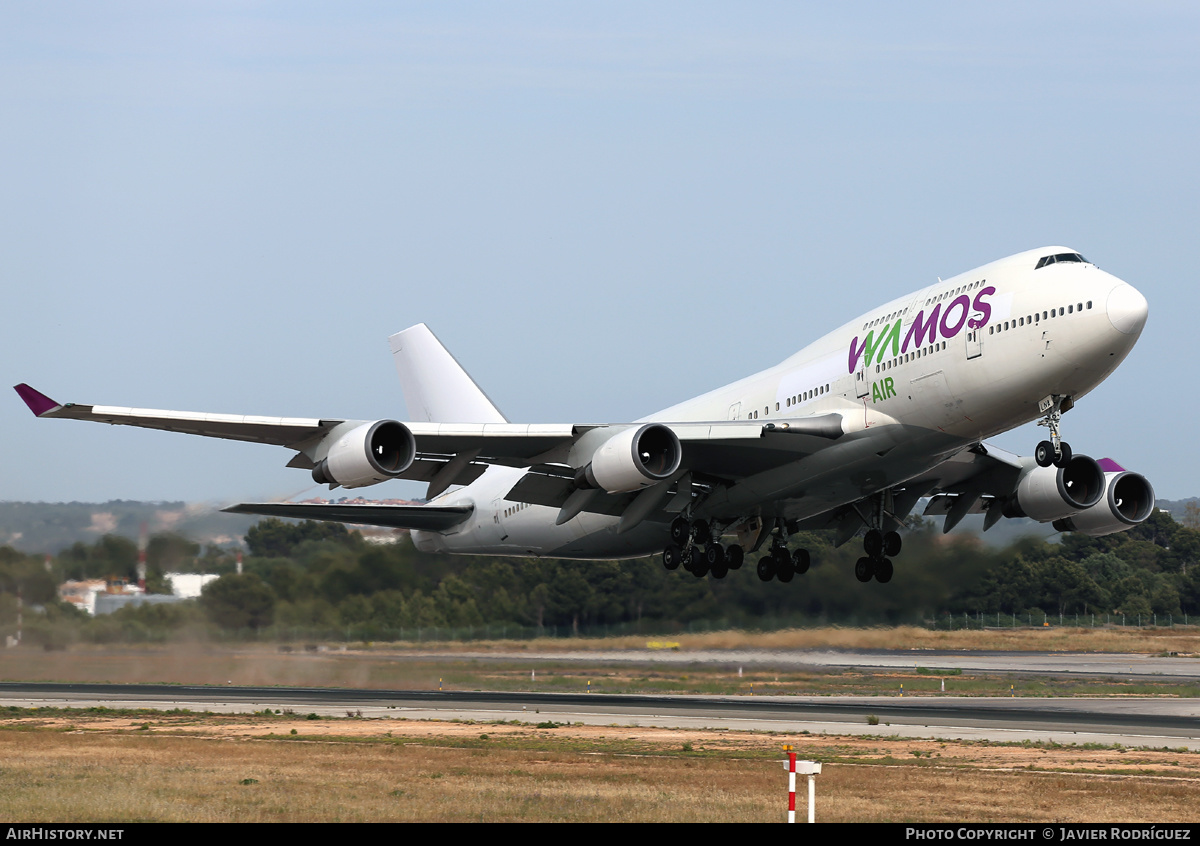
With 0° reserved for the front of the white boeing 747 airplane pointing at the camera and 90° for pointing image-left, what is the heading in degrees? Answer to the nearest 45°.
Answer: approximately 315°

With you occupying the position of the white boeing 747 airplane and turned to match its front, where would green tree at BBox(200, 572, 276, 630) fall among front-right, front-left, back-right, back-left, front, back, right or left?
back
